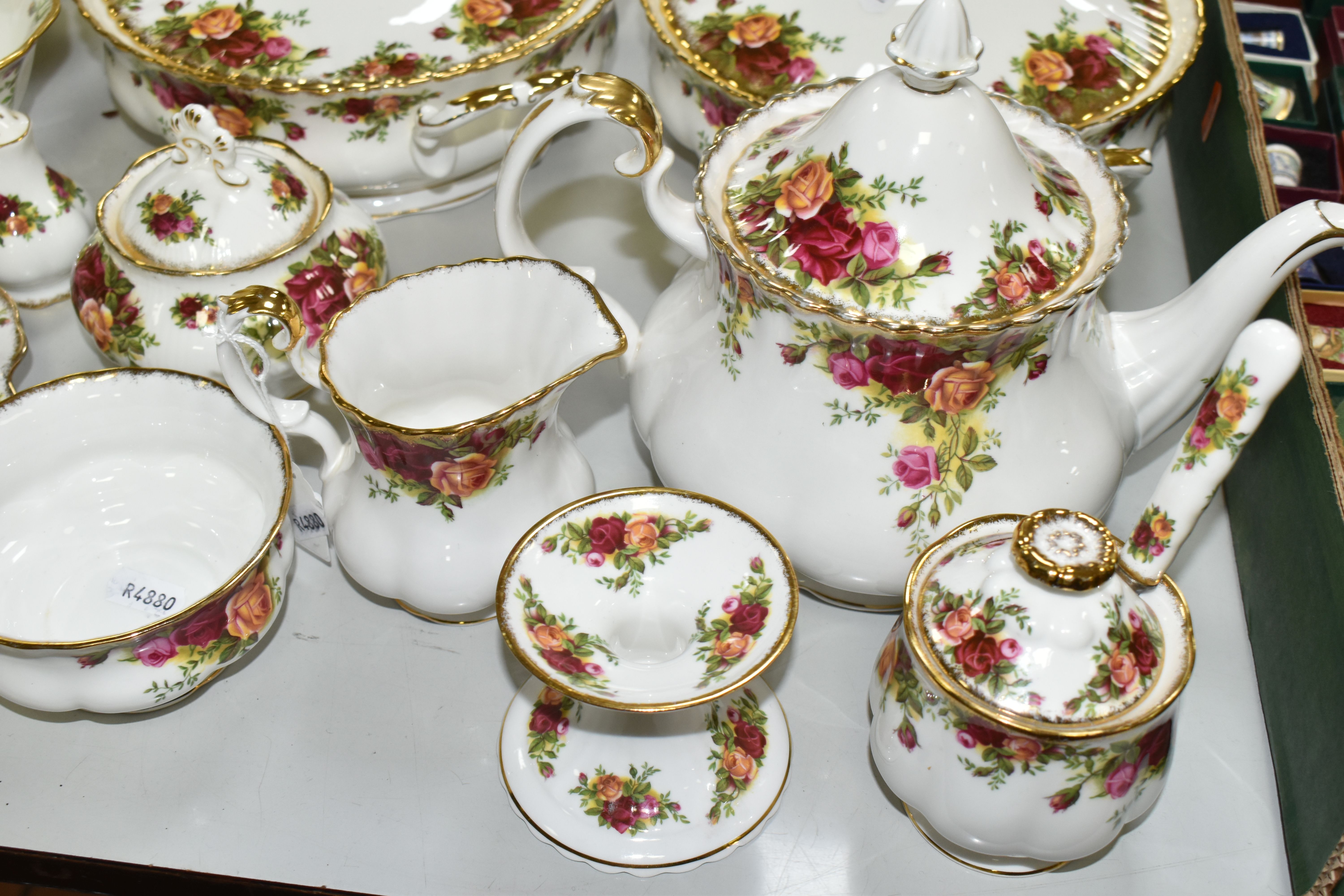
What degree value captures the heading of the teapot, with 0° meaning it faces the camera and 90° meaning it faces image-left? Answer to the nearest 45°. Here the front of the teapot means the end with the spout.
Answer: approximately 270°
